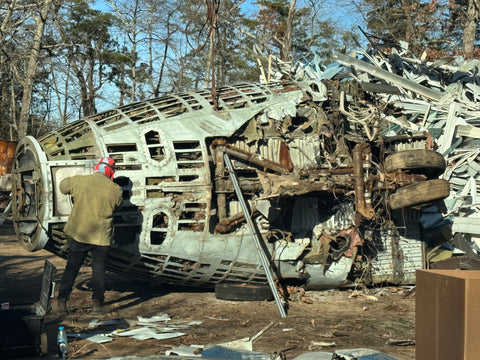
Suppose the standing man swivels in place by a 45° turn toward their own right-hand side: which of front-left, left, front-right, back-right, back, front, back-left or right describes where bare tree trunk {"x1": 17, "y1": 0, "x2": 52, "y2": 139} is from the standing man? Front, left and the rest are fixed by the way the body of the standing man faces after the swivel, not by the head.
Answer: front-left

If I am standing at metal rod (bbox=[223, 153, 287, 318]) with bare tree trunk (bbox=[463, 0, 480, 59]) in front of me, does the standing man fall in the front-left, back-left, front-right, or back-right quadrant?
back-left

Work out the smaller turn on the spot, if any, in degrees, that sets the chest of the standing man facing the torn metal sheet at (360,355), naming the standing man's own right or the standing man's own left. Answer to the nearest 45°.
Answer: approximately 135° to the standing man's own right

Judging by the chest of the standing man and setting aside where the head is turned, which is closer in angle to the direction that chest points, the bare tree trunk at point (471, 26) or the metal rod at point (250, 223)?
the bare tree trunk

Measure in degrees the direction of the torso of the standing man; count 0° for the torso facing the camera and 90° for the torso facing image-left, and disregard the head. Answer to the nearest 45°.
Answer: approximately 180°

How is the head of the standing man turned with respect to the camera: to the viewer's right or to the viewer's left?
to the viewer's right

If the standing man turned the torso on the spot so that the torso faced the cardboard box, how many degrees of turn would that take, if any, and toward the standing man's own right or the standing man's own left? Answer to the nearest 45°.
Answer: approximately 135° to the standing man's own right

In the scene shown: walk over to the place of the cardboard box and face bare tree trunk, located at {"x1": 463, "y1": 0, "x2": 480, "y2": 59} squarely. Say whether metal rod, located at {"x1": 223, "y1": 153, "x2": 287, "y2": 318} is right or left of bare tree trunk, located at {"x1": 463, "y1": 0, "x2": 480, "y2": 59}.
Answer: left

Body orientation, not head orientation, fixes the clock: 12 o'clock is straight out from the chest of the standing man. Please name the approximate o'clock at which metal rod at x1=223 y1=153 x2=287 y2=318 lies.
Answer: The metal rod is roughly at 3 o'clock from the standing man.

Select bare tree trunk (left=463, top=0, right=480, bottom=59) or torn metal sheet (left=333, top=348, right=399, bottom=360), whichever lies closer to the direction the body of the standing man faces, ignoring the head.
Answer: the bare tree trunk
